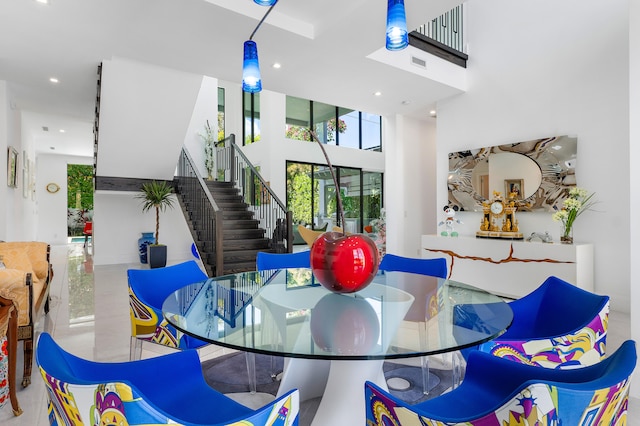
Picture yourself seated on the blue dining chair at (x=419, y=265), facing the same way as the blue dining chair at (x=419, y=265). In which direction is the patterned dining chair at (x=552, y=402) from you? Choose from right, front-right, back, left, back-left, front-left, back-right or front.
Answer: front-left

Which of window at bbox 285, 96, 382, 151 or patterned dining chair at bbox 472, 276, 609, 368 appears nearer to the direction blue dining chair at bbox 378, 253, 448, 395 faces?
the patterned dining chair

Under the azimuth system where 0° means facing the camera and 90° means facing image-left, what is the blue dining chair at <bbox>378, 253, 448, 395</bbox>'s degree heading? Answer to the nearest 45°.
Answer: approximately 45°

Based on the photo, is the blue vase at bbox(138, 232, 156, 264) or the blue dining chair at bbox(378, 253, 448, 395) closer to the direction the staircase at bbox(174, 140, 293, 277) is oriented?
the blue dining chair

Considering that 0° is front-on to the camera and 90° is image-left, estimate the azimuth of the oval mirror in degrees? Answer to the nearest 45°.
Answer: approximately 45°

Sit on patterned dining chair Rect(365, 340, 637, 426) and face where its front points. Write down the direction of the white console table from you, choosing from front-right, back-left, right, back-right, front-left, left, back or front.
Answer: front-right

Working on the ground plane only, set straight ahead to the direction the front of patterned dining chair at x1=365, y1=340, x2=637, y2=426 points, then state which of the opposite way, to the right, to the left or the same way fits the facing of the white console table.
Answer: to the left

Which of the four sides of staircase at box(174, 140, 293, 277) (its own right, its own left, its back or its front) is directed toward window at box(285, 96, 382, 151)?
left

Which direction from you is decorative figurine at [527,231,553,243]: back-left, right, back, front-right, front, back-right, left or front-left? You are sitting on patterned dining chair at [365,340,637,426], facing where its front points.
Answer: front-right

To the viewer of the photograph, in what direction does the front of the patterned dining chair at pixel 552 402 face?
facing away from the viewer and to the left of the viewer
